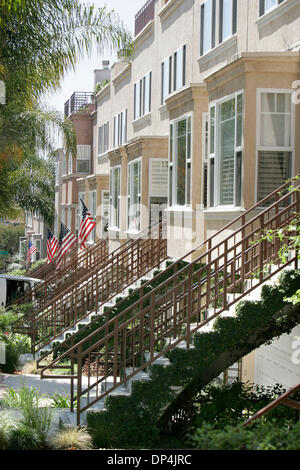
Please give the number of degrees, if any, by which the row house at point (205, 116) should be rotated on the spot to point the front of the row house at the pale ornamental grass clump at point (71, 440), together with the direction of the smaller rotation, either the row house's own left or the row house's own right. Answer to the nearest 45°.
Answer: approximately 45° to the row house's own left

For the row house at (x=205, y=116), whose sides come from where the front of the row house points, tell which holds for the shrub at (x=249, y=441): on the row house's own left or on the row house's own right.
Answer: on the row house's own left

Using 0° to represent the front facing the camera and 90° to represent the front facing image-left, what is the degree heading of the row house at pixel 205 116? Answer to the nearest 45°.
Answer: approximately 45°

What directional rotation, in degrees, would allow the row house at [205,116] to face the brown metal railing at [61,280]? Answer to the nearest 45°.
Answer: approximately 90° to its right
